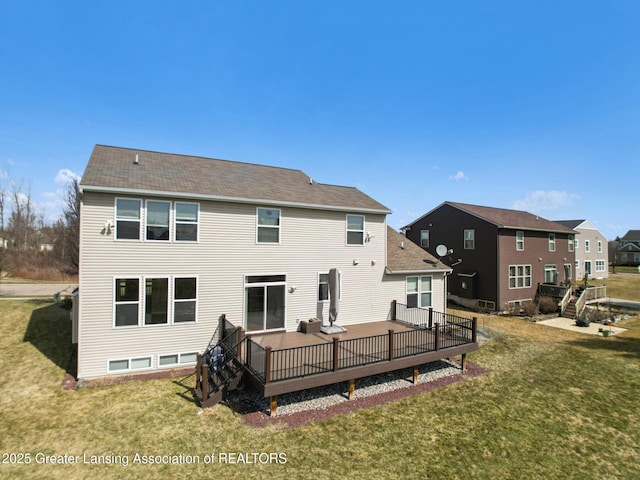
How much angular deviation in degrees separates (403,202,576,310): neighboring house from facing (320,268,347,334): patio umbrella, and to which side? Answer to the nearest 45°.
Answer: approximately 135° to its left

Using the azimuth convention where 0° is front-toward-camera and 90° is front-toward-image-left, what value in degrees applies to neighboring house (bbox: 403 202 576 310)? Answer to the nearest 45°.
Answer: approximately 135°

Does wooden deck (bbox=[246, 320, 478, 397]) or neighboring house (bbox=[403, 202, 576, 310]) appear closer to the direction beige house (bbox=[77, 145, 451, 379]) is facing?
the neighboring house

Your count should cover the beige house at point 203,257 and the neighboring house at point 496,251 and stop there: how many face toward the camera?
0

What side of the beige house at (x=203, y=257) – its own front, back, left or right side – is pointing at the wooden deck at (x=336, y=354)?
back

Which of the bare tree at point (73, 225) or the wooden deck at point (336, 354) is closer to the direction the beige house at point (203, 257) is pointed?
the bare tree

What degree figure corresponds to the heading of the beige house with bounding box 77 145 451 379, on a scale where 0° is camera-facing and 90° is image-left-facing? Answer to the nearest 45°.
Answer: approximately 135°

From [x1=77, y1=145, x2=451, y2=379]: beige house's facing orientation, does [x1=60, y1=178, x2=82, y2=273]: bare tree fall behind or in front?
in front

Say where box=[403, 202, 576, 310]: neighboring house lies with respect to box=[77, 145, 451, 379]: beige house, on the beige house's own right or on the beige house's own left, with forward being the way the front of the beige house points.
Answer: on the beige house's own right

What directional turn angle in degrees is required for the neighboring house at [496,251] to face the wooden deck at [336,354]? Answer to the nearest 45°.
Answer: approximately 135° to its left

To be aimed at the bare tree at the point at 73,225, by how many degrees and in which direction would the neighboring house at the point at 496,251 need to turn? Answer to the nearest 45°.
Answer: approximately 90° to its left
